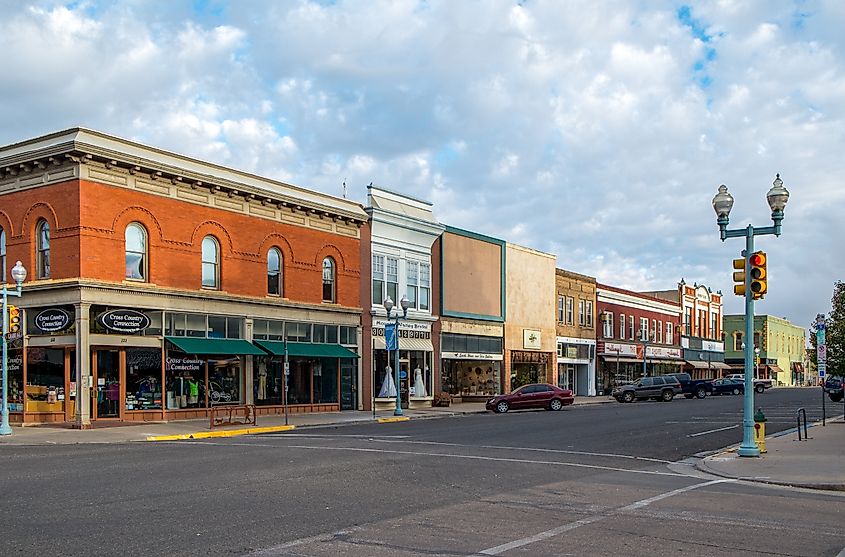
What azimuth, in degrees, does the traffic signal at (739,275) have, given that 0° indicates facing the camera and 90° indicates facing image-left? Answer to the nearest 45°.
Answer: approximately 90°

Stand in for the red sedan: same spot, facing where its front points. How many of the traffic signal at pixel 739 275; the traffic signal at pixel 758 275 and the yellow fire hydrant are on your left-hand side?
3

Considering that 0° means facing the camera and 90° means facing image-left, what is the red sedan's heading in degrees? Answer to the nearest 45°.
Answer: approximately 90°

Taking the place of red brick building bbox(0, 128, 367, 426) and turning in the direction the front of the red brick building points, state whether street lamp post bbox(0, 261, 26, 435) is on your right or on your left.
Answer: on your right

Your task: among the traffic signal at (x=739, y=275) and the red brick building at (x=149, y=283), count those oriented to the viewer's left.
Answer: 1
